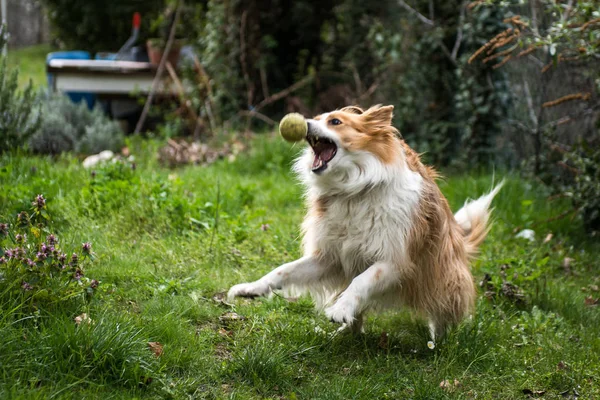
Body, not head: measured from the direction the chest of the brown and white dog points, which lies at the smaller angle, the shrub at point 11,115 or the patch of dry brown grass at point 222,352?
the patch of dry brown grass

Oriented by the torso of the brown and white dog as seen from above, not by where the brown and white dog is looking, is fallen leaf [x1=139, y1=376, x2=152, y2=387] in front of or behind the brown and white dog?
in front

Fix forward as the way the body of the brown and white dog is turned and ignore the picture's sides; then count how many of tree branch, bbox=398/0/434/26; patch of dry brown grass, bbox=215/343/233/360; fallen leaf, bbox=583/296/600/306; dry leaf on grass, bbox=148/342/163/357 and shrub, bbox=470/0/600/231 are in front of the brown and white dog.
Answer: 2

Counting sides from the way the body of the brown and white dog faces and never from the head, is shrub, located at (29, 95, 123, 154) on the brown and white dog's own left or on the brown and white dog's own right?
on the brown and white dog's own right

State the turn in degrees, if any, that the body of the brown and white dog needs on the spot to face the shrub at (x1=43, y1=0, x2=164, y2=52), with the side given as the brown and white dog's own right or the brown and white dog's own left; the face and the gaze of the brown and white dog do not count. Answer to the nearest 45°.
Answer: approximately 90° to the brown and white dog's own right

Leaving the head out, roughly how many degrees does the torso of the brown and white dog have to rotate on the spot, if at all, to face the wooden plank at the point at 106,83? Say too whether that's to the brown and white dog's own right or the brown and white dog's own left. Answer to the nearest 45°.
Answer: approximately 90° to the brown and white dog's own right

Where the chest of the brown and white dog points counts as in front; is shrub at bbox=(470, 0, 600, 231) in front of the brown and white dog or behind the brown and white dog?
behind

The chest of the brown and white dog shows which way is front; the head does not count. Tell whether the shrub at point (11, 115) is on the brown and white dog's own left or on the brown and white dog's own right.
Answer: on the brown and white dog's own right

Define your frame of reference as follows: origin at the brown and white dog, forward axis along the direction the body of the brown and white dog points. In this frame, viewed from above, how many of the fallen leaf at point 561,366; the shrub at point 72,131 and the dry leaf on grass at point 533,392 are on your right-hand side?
1

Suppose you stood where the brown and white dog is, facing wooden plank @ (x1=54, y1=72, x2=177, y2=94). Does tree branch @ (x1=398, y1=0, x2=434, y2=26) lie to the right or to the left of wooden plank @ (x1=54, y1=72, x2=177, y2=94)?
right

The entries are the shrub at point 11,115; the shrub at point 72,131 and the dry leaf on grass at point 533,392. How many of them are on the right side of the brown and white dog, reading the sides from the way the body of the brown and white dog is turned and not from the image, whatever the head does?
2

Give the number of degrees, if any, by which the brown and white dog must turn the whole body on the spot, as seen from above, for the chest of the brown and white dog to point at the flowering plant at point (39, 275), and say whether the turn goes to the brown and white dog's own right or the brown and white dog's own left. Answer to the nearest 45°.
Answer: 0° — it already faces it

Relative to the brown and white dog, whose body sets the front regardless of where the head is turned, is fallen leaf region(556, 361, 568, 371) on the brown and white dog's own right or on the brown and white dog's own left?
on the brown and white dog's own left

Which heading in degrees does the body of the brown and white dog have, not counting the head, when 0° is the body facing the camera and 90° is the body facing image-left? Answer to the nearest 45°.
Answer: approximately 45°

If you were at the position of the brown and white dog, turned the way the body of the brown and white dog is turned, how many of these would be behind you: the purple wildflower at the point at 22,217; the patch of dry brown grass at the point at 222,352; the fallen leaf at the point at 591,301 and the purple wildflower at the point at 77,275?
1

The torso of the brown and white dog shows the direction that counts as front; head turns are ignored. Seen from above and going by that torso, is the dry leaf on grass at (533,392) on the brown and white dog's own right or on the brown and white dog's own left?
on the brown and white dog's own left

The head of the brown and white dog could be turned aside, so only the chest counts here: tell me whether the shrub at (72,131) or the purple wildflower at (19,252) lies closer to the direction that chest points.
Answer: the purple wildflower

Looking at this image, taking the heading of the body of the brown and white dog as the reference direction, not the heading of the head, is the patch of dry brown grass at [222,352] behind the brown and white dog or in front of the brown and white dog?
in front
